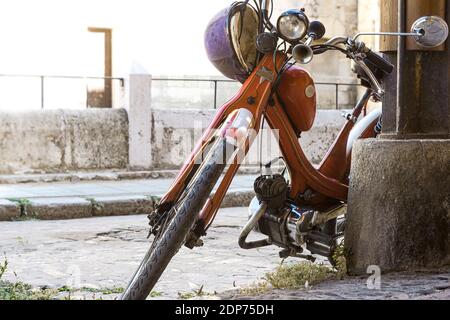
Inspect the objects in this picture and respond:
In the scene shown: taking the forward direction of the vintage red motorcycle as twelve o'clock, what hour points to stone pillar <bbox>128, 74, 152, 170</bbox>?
The stone pillar is roughly at 4 o'clock from the vintage red motorcycle.

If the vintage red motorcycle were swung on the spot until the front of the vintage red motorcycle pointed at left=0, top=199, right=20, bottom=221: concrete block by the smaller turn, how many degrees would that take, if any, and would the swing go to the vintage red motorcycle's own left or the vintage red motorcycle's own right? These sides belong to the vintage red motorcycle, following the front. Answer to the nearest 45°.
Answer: approximately 90° to the vintage red motorcycle's own right

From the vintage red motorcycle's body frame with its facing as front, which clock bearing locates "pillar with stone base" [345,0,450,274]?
The pillar with stone base is roughly at 8 o'clock from the vintage red motorcycle.

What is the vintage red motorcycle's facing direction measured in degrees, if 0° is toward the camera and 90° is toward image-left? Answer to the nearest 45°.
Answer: approximately 45°
